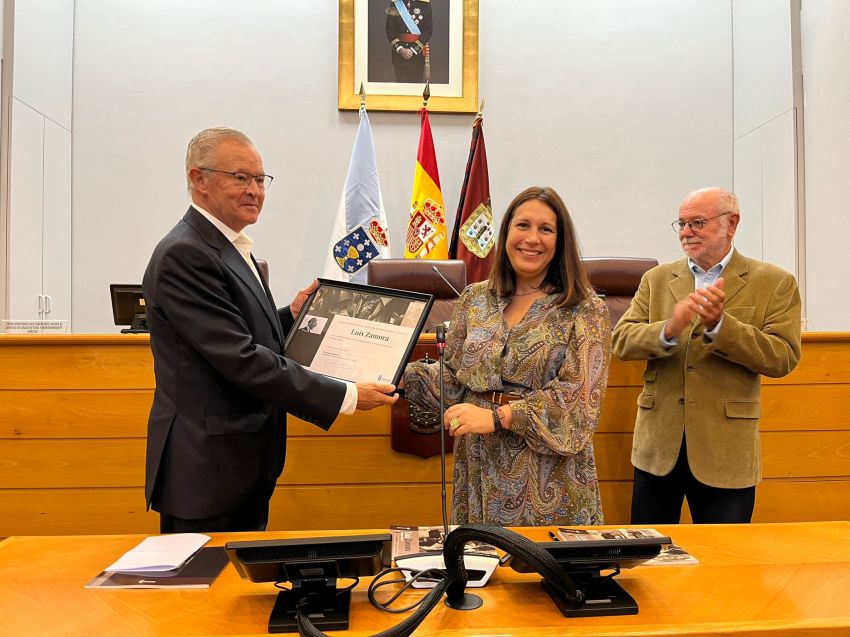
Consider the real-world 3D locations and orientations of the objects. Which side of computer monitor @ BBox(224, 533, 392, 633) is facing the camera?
back

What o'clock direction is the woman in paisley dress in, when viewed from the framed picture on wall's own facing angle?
The woman in paisley dress is roughly at 12 o'clock from the framed picture on wall.

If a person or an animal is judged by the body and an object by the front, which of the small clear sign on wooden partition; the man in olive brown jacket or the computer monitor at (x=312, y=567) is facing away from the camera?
the computer monitor

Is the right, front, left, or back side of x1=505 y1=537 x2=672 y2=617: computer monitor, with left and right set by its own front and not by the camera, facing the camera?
back

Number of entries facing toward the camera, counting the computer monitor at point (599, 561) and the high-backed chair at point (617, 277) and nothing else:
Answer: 1

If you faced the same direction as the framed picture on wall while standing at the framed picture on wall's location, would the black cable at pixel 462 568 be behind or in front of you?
in front

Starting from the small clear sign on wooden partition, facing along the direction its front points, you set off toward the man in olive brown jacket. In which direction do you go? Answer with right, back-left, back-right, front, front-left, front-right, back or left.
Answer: front-left

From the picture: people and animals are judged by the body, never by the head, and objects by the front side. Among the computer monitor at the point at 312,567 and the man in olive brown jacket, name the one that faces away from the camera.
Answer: the computer monitor
